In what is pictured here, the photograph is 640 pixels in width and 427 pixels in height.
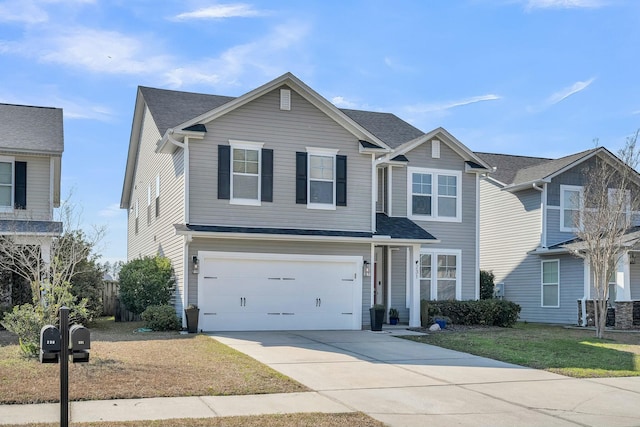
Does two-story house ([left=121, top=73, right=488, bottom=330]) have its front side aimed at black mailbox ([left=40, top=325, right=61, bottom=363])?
yes

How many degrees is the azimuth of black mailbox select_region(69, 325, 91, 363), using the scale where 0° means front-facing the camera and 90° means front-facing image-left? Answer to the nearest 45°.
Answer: approximately 0°

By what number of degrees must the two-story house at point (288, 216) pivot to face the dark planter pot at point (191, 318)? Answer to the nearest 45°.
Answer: approximately 45° to its right

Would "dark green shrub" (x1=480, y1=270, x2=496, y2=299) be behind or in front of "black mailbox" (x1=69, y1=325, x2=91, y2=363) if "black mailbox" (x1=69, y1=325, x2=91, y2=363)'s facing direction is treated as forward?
behind

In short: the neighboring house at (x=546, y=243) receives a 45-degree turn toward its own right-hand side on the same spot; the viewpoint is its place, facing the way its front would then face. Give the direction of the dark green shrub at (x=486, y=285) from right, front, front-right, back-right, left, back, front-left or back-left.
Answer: right

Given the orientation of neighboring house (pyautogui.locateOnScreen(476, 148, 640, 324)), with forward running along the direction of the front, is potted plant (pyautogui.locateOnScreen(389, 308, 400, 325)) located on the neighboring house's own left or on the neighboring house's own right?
on the neighboring house's own right

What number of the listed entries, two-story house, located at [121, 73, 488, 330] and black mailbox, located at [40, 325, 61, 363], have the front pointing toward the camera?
2

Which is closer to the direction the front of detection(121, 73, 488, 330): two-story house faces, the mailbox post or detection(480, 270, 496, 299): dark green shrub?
the mailbox post

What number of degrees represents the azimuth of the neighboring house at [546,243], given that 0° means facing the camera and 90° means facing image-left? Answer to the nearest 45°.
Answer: approximately 315°

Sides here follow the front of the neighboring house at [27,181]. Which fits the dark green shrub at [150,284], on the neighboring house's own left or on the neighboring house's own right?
on the neighboring house's own left
